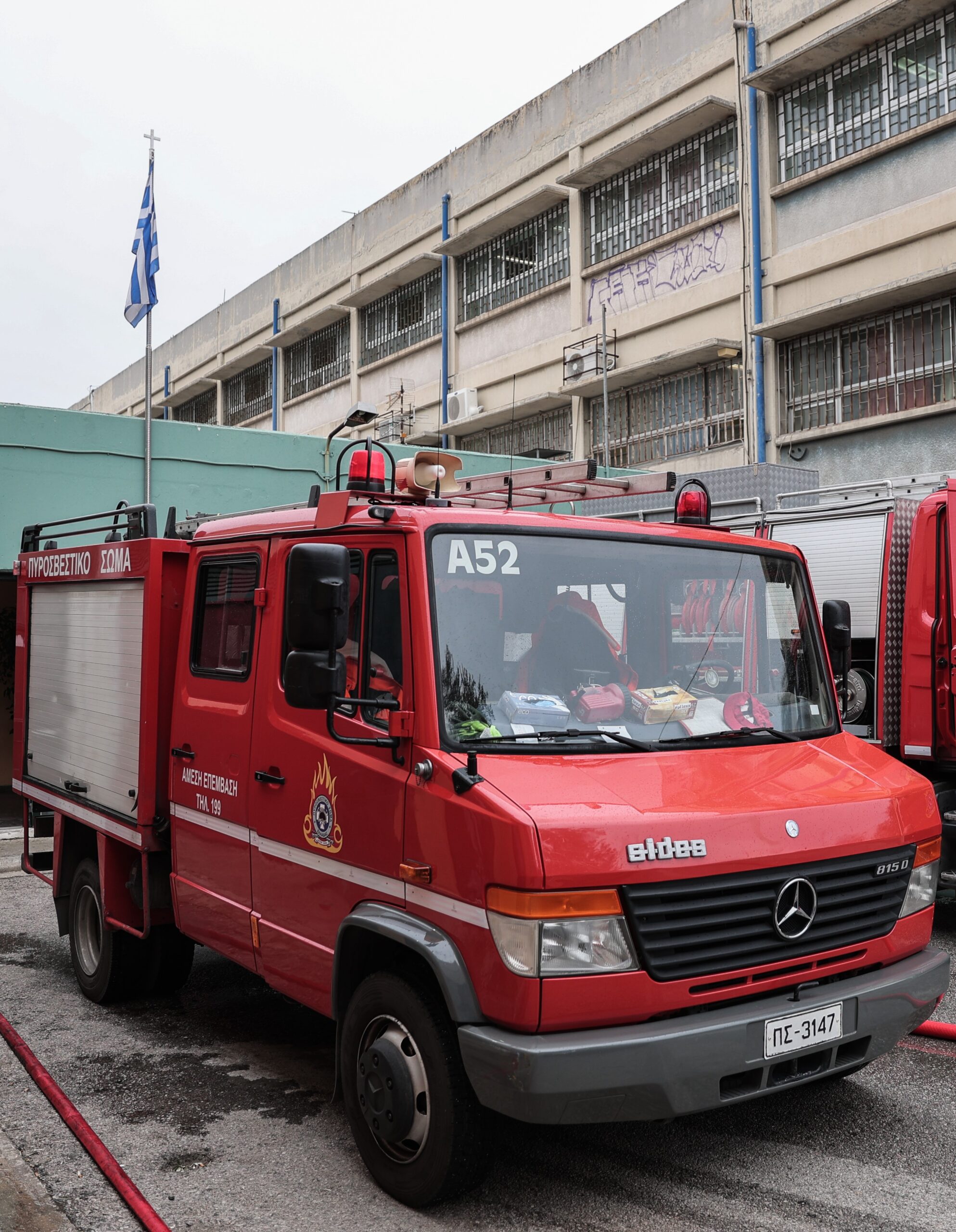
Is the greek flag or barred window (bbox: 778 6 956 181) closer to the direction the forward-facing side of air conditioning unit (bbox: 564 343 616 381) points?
the greek flag

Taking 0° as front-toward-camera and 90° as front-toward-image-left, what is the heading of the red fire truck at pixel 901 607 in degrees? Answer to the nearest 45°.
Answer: approximately 315°

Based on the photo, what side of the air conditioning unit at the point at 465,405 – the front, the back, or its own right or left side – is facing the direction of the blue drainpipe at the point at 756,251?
left

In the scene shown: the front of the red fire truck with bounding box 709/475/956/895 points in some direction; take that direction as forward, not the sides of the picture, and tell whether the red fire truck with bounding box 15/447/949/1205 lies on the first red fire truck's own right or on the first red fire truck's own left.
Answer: on the first red fire truck's own right

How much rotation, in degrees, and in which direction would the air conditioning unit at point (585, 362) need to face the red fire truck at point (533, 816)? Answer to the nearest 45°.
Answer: approximately 45° to its left

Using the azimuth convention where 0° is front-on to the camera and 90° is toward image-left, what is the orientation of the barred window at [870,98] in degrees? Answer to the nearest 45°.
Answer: approximately 45°

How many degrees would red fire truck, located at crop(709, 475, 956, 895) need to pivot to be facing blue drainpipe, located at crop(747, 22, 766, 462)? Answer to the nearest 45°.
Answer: approximately 135° to its left

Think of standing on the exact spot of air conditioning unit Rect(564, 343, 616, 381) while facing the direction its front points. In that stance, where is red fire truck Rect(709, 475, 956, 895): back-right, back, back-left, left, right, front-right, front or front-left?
front-left
